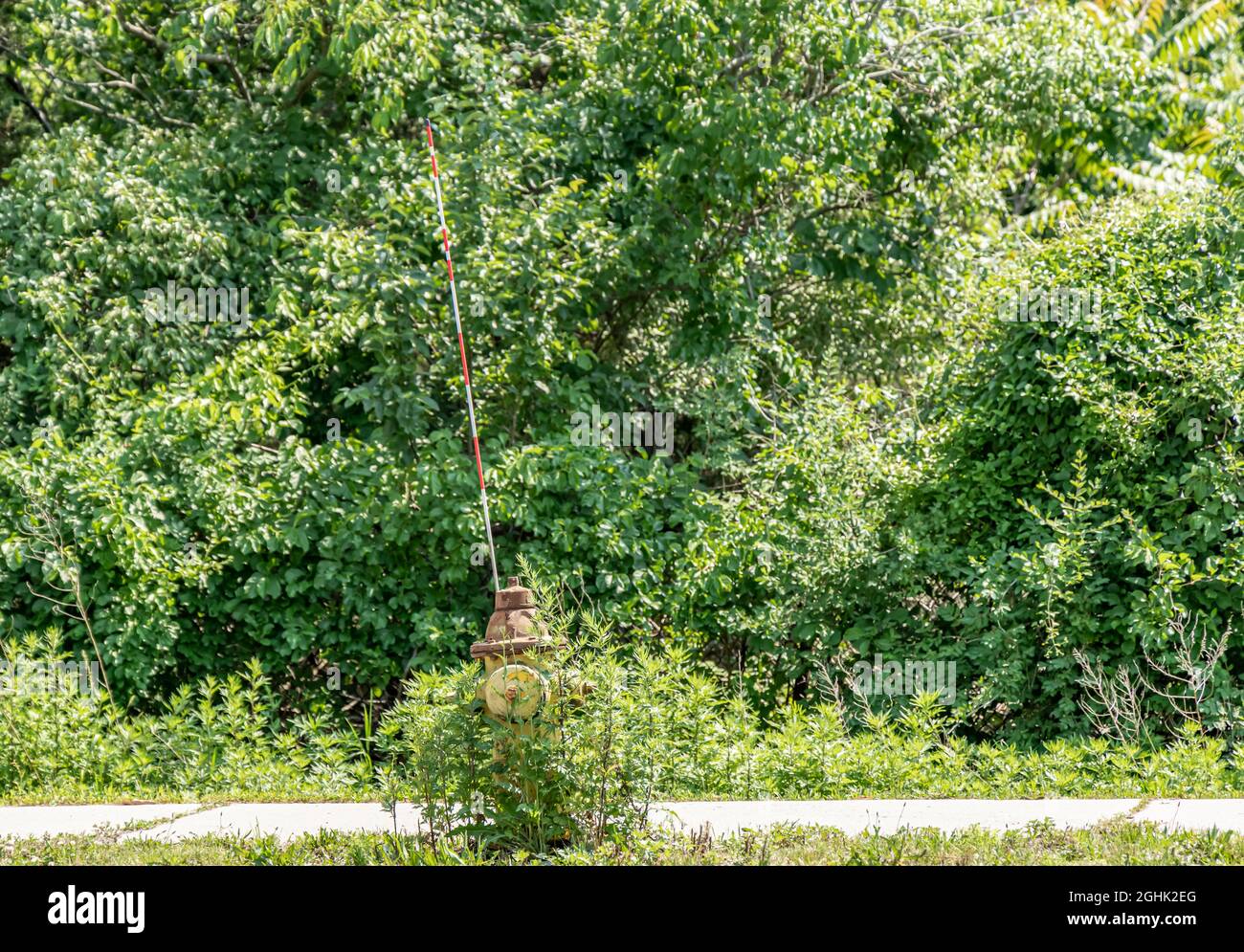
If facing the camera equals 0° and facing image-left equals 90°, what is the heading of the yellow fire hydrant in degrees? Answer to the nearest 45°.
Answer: approximately 0°
